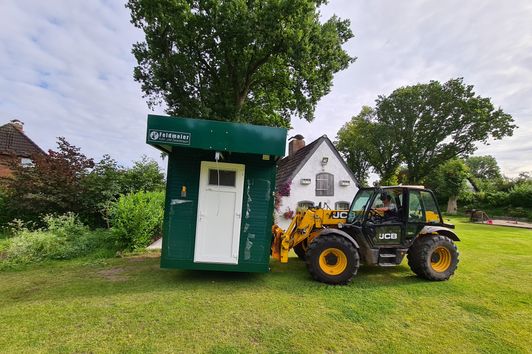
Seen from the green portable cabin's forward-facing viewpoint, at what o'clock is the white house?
The white house is roughly at 7 o'clock from the green portable cabin.

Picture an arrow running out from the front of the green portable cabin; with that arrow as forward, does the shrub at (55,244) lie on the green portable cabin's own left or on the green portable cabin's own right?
on the green portable cabin's own right

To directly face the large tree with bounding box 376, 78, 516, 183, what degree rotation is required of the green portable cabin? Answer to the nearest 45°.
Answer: approximately 135° to its left

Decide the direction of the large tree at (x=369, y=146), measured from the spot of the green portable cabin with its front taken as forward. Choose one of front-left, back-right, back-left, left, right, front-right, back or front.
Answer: back-left

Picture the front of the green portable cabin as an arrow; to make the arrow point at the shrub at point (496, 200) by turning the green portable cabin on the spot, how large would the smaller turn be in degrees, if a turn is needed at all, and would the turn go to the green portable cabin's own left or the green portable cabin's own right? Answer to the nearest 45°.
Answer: approximately 135° to the green portable cabin's own left

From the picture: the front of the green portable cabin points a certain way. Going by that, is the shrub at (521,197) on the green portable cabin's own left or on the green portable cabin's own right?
on the green portable cabin's own left

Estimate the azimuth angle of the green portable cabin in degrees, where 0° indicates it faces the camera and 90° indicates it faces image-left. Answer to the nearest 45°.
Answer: approximately 0°

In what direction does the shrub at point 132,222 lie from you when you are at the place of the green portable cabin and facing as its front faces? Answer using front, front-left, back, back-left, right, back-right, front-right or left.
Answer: back-right

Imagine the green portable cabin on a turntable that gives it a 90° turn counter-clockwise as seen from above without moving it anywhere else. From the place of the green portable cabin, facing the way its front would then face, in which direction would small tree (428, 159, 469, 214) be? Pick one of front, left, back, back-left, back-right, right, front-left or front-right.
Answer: front-left
